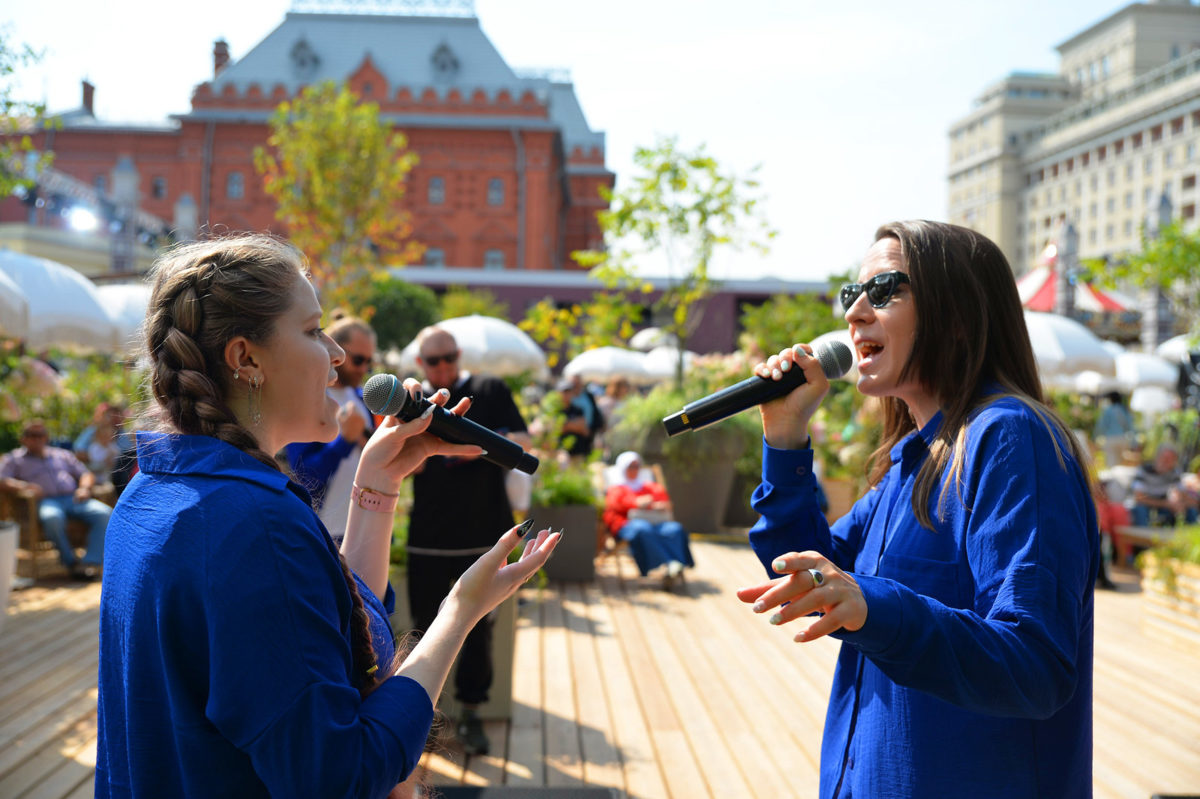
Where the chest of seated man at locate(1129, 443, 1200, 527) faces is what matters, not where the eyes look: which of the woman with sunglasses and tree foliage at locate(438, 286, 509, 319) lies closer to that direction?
the woman with sunglasses

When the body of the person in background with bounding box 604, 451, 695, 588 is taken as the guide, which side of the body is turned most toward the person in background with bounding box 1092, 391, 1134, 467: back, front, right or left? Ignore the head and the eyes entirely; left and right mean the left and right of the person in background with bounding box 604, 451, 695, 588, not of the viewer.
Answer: left

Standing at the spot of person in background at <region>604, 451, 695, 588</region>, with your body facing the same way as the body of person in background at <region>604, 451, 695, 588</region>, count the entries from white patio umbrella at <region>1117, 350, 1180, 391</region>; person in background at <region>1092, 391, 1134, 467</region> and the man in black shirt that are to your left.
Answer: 2

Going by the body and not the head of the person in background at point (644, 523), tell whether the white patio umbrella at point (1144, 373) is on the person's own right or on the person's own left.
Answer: on the person's own left

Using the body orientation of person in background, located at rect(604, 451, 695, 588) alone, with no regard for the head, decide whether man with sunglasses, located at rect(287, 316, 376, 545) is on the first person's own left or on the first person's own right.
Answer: on the first person's own right

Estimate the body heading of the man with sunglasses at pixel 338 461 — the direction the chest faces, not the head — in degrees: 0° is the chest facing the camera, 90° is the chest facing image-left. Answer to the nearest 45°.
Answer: approximately 315°

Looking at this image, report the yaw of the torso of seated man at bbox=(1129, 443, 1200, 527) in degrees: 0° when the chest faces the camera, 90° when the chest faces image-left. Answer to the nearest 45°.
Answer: approximately 0°

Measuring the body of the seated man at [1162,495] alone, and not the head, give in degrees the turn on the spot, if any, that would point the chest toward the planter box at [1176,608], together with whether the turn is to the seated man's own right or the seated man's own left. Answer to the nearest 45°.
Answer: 0° — they already face it

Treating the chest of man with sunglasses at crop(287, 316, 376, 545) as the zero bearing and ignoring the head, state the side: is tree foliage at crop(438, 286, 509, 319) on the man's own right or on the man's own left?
on the man's own left

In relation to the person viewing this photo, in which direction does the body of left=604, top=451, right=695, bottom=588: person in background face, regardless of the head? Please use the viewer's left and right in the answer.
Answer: facing the viewer and to the right of the viewer

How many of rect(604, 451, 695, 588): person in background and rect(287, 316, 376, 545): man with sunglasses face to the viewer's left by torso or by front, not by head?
0

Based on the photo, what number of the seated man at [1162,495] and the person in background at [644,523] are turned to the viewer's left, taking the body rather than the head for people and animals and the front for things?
0
